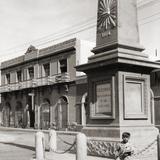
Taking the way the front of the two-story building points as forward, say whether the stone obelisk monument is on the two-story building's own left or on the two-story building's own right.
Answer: on the two-story building's own left
